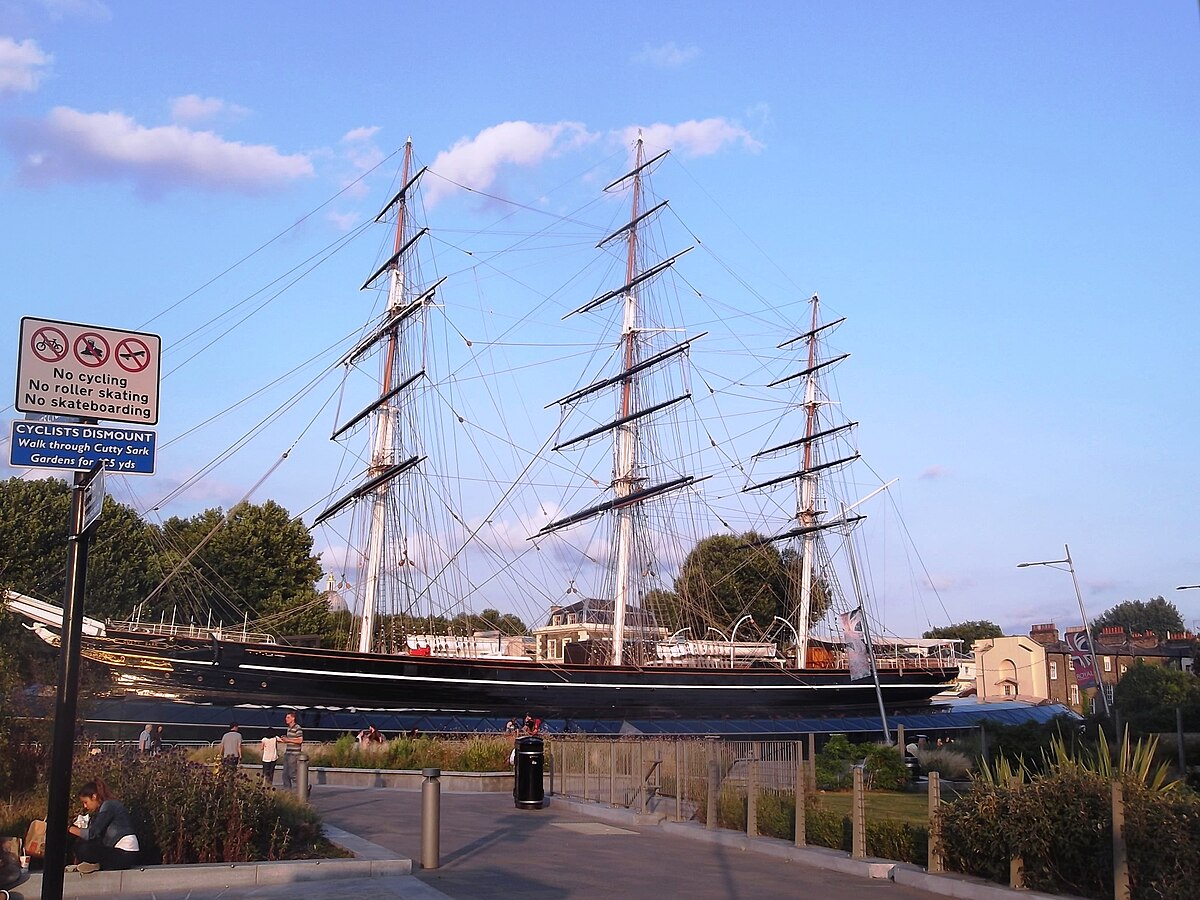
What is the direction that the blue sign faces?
toward the camera

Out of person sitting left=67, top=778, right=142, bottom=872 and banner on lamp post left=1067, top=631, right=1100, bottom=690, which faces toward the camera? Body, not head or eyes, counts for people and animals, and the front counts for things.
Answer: the banner on lamp post

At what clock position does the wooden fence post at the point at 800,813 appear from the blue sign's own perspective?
The wooden fence post is roughly at 8 o'clock from the blue sign.

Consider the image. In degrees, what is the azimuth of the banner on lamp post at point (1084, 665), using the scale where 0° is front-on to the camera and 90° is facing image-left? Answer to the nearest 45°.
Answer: approximately 0°

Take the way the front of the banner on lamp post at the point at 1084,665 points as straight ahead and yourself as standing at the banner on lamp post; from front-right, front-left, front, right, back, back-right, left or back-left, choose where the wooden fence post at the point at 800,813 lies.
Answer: front

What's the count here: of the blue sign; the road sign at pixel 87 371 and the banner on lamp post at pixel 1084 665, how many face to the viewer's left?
0

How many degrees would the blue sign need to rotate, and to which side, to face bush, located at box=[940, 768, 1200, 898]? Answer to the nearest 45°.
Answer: approximately 90° to its left

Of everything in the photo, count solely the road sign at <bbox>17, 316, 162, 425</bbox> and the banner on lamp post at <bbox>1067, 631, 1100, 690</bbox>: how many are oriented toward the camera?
2

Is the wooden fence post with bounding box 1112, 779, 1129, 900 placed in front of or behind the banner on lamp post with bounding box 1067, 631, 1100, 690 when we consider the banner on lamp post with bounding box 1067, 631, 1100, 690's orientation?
in front

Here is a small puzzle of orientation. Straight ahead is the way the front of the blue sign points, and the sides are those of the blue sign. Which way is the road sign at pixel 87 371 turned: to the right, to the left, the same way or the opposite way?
the same way

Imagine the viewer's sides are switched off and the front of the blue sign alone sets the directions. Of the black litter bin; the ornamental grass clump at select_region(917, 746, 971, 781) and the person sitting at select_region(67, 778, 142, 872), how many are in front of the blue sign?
0
